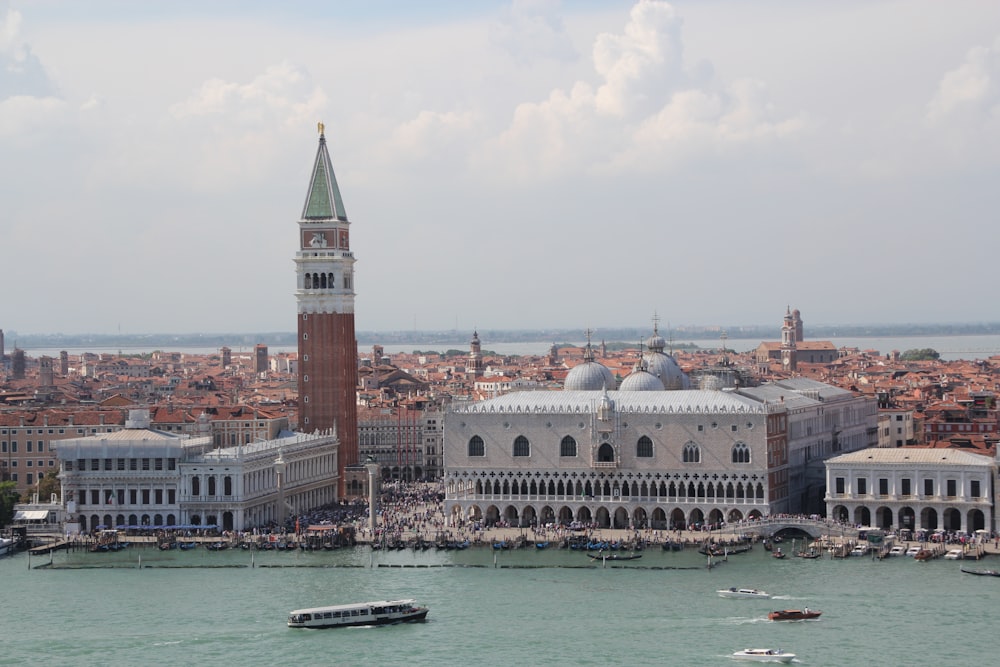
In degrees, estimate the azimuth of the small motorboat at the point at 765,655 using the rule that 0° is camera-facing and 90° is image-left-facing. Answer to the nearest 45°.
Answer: approximately 270°

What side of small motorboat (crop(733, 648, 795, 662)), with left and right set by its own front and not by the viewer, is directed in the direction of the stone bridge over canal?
left

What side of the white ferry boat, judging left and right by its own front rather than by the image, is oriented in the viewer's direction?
right

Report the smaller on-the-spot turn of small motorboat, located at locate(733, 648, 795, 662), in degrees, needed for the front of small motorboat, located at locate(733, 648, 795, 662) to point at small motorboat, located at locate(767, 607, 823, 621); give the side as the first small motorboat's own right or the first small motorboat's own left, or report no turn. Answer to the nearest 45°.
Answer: approximately 90° to the first small motorboat's own left

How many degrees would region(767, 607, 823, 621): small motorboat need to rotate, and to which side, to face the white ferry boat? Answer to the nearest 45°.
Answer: approximately 180°

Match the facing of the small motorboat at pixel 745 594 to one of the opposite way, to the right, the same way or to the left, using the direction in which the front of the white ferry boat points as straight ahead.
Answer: the opposite way

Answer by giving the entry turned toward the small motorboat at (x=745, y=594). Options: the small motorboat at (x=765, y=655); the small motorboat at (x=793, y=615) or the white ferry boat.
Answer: the white ferry boat

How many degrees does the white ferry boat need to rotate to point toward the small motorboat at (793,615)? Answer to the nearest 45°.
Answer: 0° — it already faces it

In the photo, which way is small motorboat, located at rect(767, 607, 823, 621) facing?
to the viewer's right

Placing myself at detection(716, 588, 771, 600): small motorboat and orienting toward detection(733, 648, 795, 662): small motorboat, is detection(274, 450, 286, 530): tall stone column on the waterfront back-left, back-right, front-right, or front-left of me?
back-right

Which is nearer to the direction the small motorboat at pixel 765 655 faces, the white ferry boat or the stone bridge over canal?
the stone bridge over canal

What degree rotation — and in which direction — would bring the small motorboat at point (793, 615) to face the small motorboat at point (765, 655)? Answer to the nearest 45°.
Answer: approximately 90° to its right

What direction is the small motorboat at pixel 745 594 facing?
to the viewer's left

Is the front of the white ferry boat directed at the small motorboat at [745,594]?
yes

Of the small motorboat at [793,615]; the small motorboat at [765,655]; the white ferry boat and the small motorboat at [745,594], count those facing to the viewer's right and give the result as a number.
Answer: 3
